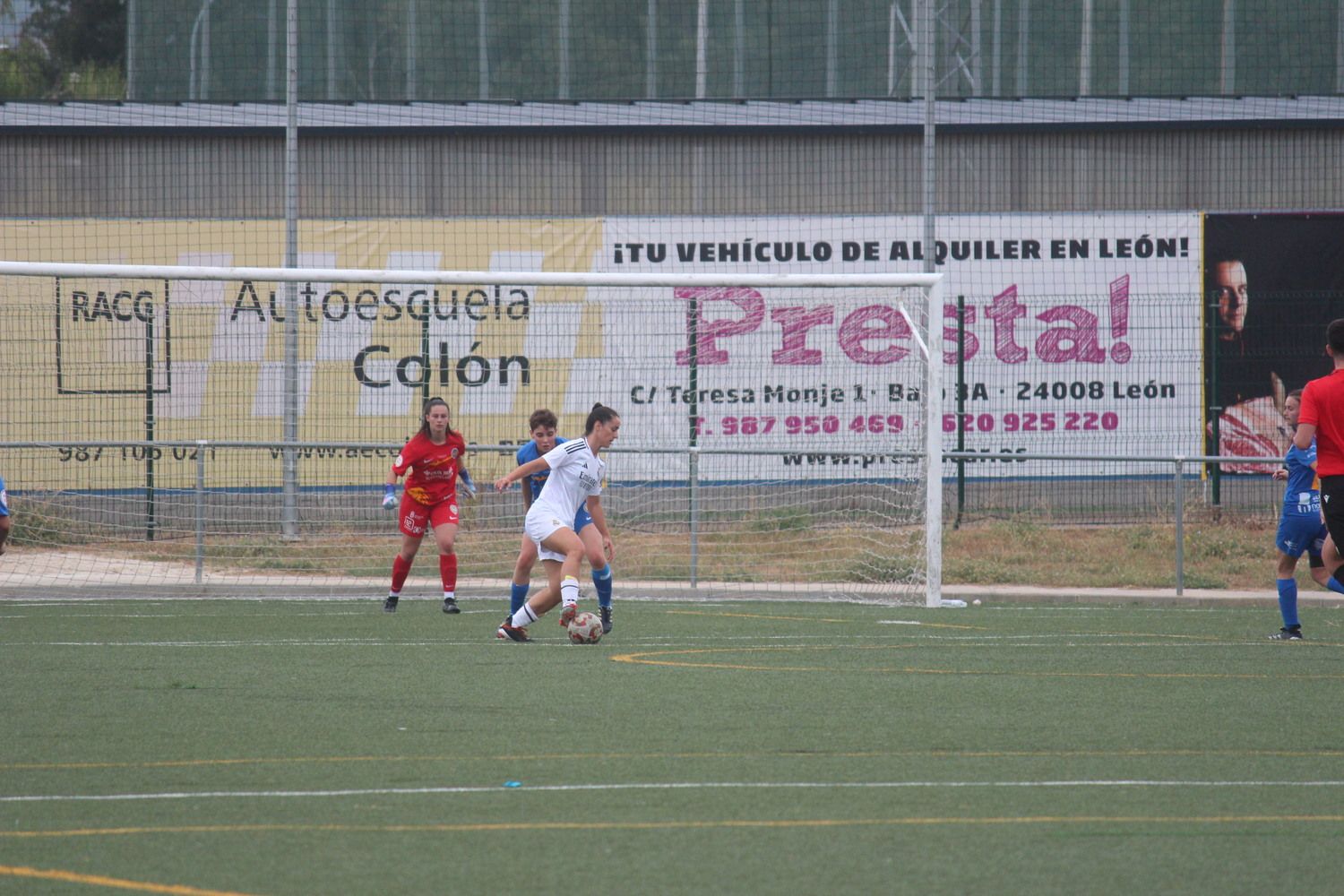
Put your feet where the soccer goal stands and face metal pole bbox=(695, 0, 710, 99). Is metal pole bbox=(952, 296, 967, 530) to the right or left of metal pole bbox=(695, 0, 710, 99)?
right

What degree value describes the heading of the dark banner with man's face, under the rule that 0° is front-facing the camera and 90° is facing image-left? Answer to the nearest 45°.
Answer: approximately 0°

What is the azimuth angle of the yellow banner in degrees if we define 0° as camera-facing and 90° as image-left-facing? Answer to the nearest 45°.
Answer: approximately 0°

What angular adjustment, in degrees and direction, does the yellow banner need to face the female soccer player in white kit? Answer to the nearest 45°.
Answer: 0° — it already faces them

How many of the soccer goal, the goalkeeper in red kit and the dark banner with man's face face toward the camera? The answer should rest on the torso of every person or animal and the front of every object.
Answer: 3

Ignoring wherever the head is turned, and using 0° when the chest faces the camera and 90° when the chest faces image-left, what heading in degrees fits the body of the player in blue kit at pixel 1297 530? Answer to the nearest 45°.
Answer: approximately 45°

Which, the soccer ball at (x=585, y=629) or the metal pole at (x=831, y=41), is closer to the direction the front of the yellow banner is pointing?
the soccer ball

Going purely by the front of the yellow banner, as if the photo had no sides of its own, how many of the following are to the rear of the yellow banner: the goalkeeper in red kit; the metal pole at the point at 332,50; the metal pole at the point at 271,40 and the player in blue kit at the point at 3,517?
2

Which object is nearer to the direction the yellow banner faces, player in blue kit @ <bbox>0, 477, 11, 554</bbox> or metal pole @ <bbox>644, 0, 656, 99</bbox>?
the player in blue kit

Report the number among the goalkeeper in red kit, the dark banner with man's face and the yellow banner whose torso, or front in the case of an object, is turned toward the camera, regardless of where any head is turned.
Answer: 3

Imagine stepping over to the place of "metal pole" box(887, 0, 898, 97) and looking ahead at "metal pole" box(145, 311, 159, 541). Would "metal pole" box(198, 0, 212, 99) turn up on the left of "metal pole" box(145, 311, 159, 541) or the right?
right
